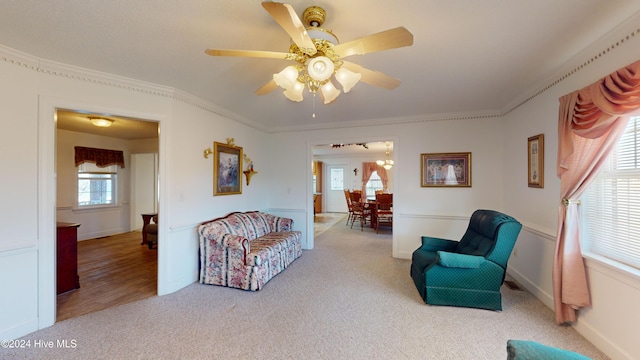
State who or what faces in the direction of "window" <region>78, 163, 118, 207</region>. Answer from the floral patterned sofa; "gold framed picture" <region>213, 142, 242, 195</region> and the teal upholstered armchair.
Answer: the teal upholstered armchair

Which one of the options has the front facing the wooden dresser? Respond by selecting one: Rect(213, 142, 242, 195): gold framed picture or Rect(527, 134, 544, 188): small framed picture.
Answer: the small framed picture

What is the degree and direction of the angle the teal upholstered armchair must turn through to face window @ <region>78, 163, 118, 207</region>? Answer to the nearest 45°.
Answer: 0° — it already faces it

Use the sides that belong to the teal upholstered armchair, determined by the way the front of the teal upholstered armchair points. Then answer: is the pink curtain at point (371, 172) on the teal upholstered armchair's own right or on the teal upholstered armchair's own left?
on the teal upholstered armchair's own right

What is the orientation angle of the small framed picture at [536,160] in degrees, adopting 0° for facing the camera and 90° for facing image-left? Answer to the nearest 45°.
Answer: approximately 45°

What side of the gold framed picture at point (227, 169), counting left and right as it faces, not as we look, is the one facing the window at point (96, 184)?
back

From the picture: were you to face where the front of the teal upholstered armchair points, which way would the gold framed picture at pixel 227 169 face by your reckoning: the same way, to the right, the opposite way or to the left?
the opposite way

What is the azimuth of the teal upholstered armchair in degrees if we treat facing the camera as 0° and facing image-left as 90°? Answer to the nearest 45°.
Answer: approximately 90°

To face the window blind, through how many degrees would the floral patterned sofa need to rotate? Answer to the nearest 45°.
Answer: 0° — it already faces it

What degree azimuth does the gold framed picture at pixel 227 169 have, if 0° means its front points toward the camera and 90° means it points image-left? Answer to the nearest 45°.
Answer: approximately 315°

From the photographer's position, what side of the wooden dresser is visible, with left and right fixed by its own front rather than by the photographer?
right

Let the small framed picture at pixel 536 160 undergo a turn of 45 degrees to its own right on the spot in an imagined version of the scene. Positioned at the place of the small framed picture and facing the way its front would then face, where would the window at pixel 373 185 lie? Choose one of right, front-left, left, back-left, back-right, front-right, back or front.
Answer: front-right

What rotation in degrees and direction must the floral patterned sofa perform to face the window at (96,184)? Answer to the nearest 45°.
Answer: approximately 180°
